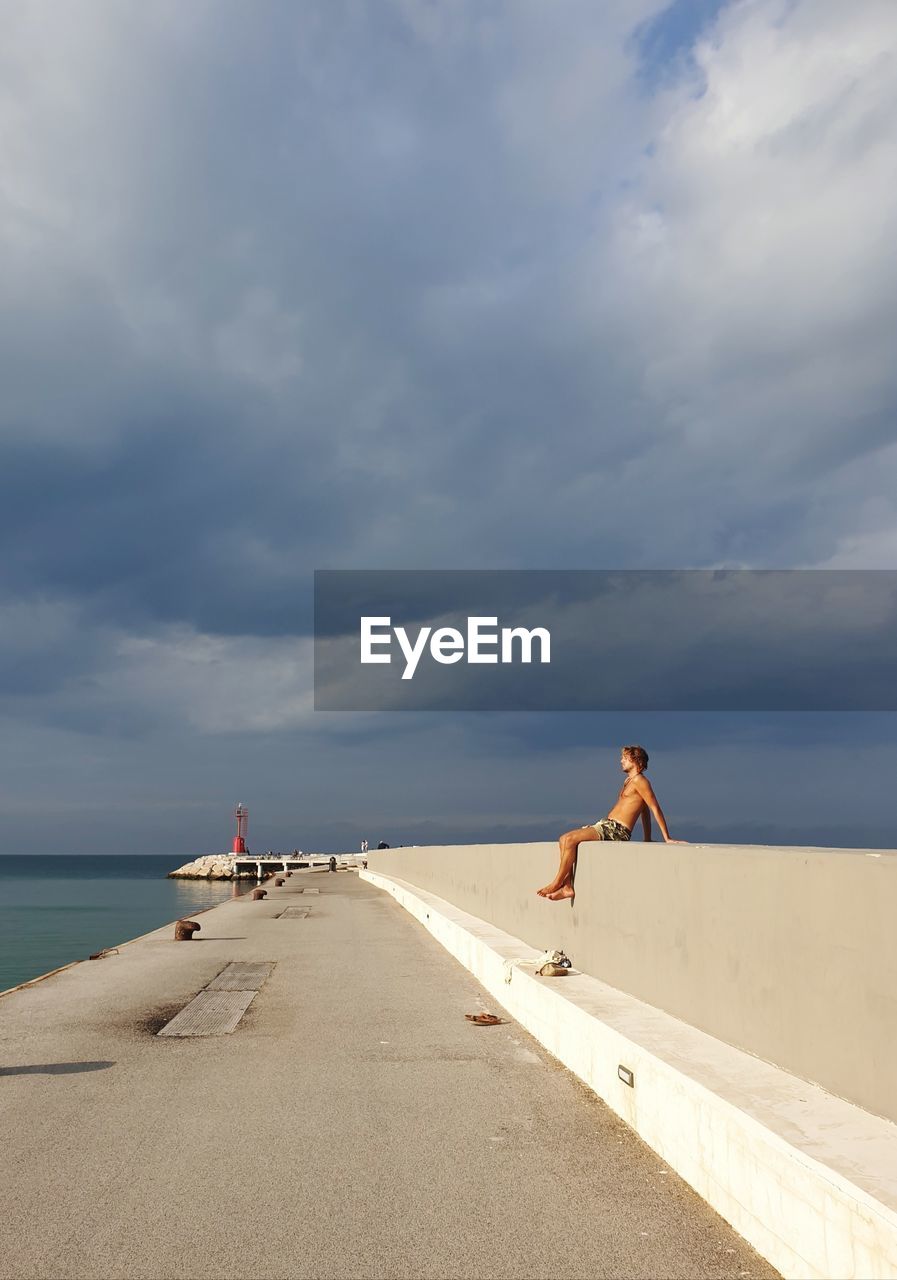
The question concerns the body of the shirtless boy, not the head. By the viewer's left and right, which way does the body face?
facing to the left of the viewer

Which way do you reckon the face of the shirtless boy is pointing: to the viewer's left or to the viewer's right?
to the viewer's left

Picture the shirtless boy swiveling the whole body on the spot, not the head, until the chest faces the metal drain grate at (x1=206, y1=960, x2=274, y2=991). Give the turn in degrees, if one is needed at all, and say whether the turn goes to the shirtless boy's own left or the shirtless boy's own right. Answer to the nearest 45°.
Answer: approximately 45° to the shirtless boy's own right

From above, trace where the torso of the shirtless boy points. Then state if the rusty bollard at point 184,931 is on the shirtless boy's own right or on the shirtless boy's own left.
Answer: on the shirtless boy's own right
